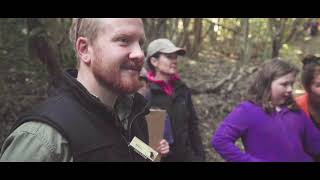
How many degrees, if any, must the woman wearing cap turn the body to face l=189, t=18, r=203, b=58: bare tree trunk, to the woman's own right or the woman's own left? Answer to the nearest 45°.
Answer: approximately 135° to the woman's own left

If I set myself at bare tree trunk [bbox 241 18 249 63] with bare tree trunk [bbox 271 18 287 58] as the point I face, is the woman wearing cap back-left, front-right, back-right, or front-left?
back-right

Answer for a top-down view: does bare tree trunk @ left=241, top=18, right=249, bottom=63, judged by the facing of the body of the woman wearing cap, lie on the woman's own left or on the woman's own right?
on the woman's own left

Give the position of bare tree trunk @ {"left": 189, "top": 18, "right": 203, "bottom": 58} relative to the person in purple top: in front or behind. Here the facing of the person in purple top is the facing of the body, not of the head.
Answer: behind

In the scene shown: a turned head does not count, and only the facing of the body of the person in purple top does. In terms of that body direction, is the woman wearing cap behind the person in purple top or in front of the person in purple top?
behind

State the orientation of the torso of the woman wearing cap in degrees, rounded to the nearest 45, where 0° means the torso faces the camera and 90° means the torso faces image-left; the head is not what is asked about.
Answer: approximately 315°
